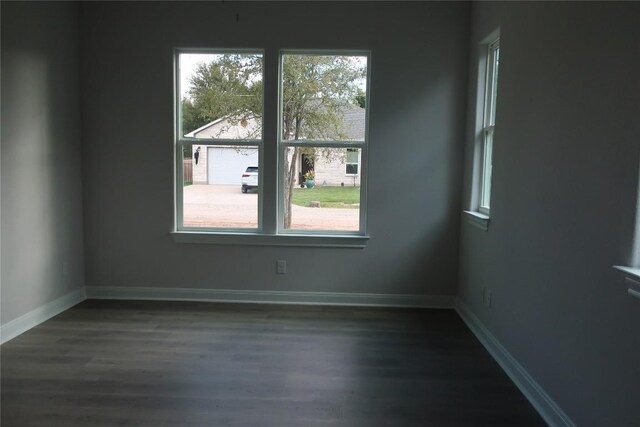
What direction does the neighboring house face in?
toward the camera

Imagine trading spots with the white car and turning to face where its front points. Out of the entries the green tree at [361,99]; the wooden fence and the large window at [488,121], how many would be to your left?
1

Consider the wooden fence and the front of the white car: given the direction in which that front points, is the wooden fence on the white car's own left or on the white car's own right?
on the white car's own left

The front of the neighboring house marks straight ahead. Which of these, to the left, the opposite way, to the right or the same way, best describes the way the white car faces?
the opposite way

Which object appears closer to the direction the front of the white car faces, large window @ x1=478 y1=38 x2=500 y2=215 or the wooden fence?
the wooden fence

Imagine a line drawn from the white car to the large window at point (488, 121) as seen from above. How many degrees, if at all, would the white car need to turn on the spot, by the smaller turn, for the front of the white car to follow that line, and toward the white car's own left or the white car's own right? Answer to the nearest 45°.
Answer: approximately 135° to the white car's own right

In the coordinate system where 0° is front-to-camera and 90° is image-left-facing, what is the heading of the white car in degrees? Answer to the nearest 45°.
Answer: approximately 180°

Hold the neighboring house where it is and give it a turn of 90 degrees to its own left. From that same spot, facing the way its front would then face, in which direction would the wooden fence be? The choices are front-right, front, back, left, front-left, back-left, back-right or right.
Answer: back
